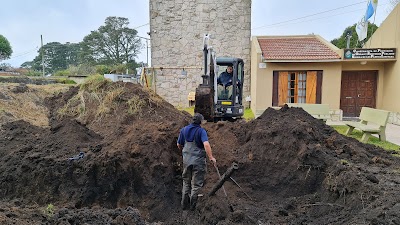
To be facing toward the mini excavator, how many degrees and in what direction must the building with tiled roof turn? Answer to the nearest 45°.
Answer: approximately 45° to its right

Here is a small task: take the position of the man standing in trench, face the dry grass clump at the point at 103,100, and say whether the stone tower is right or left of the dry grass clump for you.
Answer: right

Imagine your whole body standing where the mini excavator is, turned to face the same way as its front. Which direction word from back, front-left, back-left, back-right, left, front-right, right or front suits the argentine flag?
back-left

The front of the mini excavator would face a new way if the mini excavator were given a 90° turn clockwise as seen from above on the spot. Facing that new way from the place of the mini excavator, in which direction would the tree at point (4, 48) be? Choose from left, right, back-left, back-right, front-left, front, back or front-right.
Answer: front-right

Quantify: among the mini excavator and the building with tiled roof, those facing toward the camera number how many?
2

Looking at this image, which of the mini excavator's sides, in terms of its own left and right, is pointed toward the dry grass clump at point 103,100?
right

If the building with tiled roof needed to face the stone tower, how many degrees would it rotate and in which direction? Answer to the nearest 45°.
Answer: approximately 90° to its right

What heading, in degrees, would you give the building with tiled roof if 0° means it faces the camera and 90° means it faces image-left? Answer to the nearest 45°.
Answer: approximately 0°

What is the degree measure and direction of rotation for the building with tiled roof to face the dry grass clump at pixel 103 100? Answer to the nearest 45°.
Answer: approximately 45° to its right

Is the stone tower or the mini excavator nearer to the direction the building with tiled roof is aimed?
the mini excavator

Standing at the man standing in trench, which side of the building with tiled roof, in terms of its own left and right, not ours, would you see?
front

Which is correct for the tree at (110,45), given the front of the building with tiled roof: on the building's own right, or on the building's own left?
on the building's own right

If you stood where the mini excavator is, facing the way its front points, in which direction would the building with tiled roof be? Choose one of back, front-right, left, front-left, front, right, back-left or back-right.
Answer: back-left
